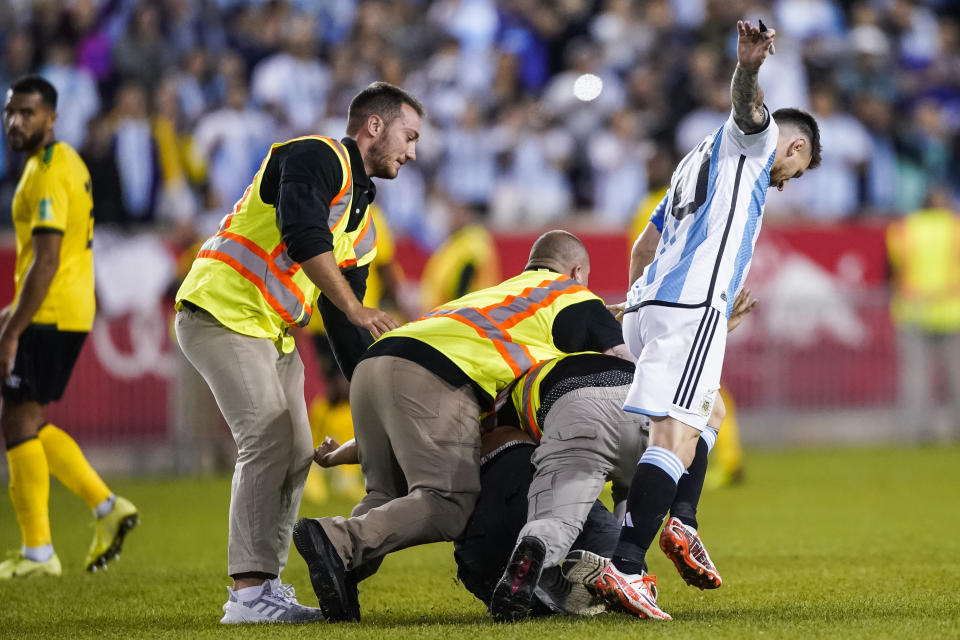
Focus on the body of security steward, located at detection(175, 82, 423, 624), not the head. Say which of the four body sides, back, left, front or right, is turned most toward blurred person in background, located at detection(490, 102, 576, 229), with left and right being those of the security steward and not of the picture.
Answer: left

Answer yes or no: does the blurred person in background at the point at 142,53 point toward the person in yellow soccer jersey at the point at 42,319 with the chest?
yes

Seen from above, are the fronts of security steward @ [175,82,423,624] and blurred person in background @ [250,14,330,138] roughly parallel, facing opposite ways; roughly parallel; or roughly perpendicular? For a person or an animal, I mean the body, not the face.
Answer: roughly perpendicular

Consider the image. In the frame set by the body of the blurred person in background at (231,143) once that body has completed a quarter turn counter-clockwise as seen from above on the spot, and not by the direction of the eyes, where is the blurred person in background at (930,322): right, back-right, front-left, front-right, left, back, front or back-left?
front

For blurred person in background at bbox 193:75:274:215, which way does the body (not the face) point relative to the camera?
toward the camera

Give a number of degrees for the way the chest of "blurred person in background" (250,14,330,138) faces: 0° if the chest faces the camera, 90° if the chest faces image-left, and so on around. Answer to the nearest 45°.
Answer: approximately 0°

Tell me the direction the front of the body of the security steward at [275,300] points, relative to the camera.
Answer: to the viewer's right

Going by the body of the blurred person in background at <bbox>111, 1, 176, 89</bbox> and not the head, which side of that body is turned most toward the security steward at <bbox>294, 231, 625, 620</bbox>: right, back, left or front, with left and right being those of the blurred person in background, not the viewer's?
front

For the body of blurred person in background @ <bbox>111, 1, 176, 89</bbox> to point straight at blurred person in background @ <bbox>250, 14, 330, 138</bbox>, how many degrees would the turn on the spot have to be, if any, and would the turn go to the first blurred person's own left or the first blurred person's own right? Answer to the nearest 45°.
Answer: approximately 90° to the first blurred person's own left

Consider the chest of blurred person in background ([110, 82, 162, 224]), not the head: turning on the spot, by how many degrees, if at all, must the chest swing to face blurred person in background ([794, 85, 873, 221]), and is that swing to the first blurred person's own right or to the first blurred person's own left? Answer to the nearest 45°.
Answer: approximately 90° to the first blurred person's own left

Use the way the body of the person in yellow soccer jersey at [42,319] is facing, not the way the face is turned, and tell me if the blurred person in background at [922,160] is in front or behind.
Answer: behind

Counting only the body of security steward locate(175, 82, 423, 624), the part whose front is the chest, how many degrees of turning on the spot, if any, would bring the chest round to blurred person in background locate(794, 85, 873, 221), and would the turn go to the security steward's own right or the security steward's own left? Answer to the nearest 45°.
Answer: approximately 45° to the security steward's own left

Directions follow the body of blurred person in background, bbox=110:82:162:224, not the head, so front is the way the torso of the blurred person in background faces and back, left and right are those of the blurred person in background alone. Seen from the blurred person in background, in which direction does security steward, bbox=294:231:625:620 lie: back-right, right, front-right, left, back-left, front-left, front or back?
front

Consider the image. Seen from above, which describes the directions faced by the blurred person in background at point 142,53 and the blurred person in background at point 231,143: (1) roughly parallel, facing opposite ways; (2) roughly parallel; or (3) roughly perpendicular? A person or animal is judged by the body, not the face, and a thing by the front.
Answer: roughly parallel
